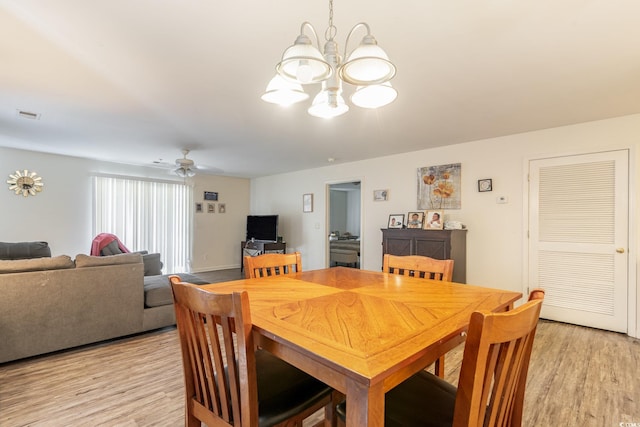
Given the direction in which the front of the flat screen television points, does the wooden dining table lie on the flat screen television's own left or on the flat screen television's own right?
on the flat screen television's own left

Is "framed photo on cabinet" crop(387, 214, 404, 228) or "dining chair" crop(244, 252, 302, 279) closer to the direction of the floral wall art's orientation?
the dining chair

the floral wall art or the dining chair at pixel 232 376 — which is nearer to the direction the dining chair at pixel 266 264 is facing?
the dining chair

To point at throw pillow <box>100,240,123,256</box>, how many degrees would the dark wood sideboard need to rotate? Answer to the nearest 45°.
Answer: approximately 45° to its right

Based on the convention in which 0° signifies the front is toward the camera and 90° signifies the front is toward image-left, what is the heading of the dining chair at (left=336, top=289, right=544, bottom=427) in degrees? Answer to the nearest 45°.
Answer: approximately 135°

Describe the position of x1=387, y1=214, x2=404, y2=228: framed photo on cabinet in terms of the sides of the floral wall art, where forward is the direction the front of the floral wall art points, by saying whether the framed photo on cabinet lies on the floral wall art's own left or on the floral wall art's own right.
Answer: on the floral wall art's own right

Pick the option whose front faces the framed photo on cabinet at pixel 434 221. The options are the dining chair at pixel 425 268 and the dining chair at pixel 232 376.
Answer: the dining chair at pixel 232 376

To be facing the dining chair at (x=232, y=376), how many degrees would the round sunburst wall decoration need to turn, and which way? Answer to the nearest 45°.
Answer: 0° — it already faces it
